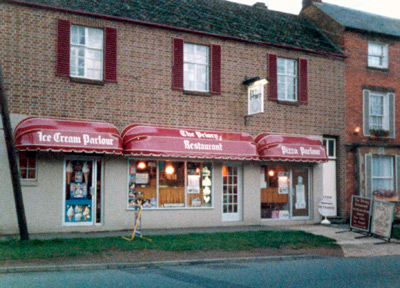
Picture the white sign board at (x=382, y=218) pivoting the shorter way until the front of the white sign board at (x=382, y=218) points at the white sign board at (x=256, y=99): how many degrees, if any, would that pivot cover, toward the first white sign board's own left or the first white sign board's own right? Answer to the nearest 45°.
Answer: approximately 45° to the first white sign board's own right

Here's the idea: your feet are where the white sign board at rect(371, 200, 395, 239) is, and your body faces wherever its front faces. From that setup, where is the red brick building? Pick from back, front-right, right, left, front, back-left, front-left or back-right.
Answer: back-right

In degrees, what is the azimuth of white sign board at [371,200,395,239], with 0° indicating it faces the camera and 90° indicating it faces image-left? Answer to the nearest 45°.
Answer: approximately 45°

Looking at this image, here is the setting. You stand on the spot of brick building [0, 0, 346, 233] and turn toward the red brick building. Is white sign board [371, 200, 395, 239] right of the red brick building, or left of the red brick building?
right

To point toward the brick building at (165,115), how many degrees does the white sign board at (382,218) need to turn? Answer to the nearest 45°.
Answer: approximately 45° to its right

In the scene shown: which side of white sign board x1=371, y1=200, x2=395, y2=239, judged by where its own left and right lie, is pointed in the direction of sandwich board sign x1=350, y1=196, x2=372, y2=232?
right
